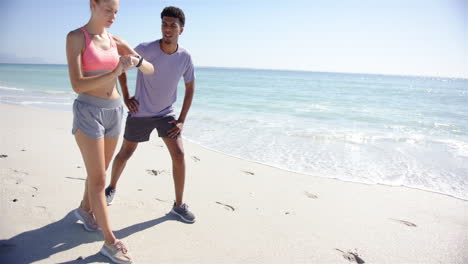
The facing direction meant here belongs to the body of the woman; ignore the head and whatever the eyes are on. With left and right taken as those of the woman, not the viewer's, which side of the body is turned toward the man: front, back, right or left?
left

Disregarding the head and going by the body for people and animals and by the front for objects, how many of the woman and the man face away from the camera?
0

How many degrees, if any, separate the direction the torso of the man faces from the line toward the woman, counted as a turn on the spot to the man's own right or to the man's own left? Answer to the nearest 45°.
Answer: approximately 45° to the man's own right

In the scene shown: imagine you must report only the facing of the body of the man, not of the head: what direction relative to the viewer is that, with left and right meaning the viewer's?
facing the viewer

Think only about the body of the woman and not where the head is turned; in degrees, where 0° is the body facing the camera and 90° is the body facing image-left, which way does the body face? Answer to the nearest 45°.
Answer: approximately 315°

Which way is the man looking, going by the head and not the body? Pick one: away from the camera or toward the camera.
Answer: toward the camera
